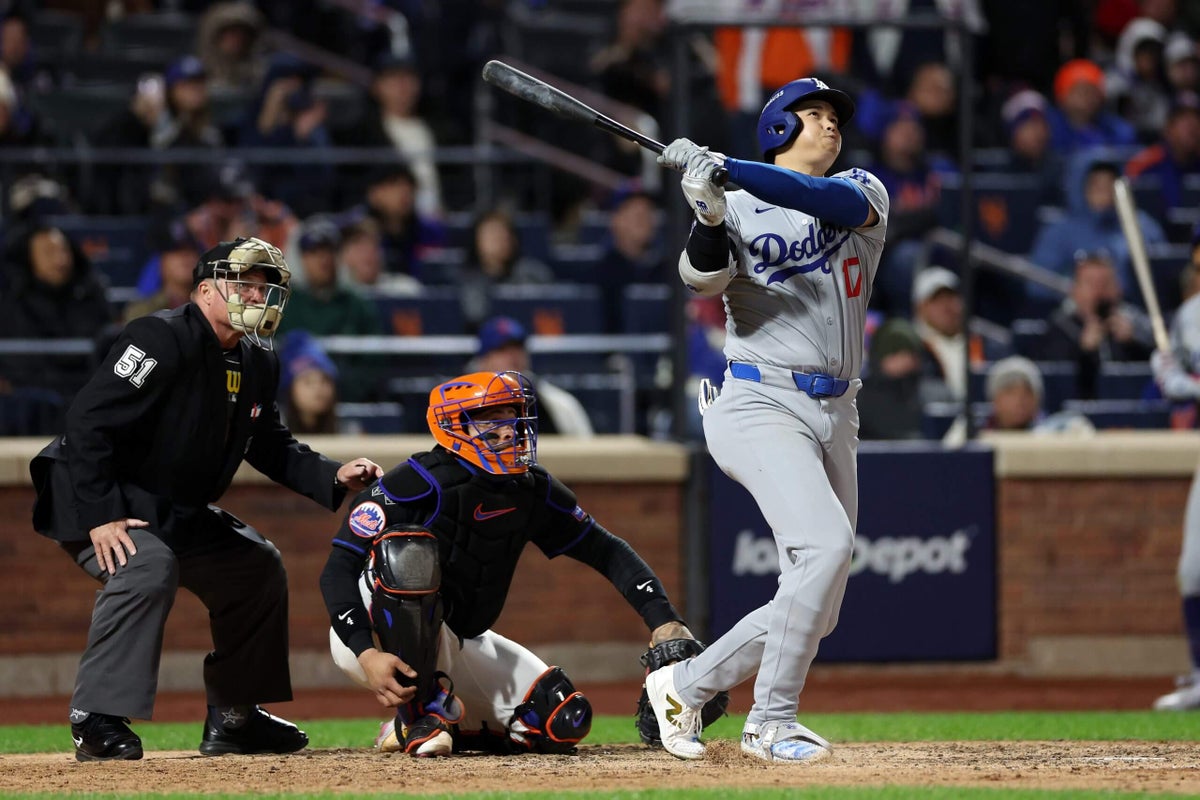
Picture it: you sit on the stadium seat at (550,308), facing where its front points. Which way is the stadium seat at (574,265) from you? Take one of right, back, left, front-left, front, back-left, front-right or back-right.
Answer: back

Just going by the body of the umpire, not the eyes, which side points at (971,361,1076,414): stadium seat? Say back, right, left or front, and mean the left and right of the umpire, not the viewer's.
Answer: left

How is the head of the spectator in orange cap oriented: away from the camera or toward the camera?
toward the camera

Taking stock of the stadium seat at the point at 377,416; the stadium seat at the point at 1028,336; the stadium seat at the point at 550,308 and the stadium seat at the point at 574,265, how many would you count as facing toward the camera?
4

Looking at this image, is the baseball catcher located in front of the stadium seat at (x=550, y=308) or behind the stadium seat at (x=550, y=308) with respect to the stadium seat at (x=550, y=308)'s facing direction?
in front

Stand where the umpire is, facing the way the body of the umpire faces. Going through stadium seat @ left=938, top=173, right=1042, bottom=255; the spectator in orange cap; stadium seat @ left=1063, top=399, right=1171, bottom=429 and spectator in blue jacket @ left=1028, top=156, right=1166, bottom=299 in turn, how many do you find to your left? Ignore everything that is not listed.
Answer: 4

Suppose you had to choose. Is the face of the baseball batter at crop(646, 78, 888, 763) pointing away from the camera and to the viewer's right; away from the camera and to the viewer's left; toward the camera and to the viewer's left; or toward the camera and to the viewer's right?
toward the camera and to the viewer's right

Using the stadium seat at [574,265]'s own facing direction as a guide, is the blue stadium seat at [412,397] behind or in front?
in front

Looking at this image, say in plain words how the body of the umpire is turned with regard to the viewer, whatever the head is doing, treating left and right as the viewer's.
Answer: facing the viewer and to the right of the viewer

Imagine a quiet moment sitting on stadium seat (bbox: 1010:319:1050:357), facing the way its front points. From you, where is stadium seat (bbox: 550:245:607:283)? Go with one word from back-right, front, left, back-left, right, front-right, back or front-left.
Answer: right

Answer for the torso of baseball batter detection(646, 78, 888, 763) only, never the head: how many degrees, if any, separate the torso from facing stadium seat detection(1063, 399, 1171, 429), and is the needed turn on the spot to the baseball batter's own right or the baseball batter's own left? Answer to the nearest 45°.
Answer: approximately 135° to the baseball batter's own left

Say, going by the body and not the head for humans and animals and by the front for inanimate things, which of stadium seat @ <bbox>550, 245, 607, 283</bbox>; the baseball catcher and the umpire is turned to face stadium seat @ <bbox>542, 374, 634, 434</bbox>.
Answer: stadium seat @ <bbox>550, 245, 607, 283</bbox>

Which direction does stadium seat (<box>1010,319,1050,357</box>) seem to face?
toward the camera

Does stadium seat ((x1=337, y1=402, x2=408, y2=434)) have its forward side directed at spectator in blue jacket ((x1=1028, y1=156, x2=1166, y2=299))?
no

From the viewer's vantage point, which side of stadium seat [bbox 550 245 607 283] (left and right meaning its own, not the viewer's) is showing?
front

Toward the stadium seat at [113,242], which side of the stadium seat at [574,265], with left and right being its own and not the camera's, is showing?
right

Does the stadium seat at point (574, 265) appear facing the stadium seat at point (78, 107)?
no

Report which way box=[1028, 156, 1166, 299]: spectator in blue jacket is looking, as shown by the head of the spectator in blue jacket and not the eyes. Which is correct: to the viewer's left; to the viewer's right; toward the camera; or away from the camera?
toward the camera

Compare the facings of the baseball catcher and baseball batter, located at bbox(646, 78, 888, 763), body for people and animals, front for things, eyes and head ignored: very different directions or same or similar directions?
same or similar directions

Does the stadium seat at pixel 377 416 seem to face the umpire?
yes

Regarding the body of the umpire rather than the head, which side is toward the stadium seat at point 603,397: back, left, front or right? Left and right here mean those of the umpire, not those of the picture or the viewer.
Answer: left
